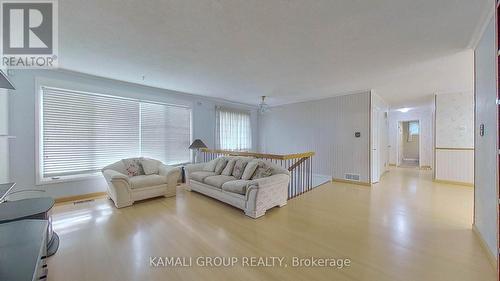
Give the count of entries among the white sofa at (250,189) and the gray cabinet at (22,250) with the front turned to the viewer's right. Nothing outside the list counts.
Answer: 1

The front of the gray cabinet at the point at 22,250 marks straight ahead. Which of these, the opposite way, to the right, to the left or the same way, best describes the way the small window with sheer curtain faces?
to the right

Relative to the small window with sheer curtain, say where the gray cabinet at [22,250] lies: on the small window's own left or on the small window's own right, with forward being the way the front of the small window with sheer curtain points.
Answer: on the small window's own right

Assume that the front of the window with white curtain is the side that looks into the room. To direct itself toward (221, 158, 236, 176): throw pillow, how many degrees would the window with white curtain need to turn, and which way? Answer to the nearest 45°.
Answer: approximately 45° to its right

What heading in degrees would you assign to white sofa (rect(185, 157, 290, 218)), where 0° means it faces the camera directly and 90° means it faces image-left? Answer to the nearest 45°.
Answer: approximately 45°

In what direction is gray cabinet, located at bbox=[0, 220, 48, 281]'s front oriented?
to the viewer's right

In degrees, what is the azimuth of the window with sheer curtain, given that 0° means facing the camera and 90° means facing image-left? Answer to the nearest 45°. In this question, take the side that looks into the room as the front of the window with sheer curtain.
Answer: approximately 315°

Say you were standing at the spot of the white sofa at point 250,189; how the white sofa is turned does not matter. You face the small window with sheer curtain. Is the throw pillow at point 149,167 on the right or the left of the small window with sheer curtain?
left

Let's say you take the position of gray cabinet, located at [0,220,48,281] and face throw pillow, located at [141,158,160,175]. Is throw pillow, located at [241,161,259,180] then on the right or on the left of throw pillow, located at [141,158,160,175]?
right

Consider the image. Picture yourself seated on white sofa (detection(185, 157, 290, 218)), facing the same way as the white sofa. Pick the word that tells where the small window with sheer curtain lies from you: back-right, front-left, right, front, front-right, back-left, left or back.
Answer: back-right
